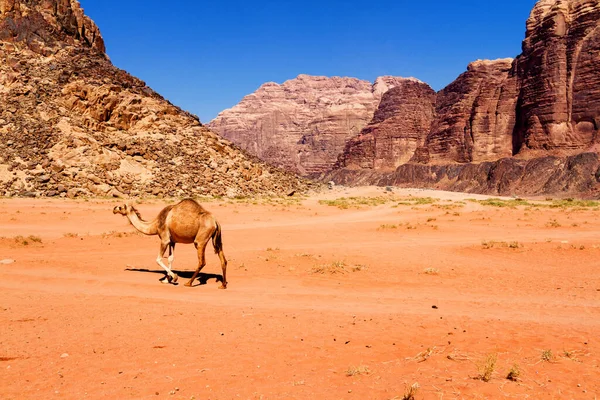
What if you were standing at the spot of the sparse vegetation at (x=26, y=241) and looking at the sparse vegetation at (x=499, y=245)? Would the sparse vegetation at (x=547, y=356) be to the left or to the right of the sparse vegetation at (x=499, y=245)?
right

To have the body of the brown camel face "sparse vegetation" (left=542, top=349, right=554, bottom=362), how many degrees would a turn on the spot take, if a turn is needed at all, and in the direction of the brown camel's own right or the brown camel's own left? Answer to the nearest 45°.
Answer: approximately 135° to the brown camel's own left

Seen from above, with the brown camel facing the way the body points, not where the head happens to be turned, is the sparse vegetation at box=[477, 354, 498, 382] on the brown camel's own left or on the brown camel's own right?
on the brown camel's own left

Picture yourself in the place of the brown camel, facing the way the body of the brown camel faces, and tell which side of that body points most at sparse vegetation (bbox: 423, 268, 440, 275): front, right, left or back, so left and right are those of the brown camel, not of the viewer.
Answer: back

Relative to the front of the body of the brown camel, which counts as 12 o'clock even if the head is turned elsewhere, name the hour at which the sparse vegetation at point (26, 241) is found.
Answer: The sparse vegetation is roughly at 2 o'clock from the brown camel.

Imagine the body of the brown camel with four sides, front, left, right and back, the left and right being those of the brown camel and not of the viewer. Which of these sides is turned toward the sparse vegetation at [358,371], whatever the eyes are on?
left

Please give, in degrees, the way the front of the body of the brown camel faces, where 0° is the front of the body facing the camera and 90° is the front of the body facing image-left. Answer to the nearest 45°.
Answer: approximately 90°

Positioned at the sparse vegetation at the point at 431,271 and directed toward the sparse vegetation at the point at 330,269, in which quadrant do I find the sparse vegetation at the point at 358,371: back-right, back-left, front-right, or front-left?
front-left

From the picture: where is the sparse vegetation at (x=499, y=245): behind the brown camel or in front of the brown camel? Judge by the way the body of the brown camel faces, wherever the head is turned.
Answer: behind
